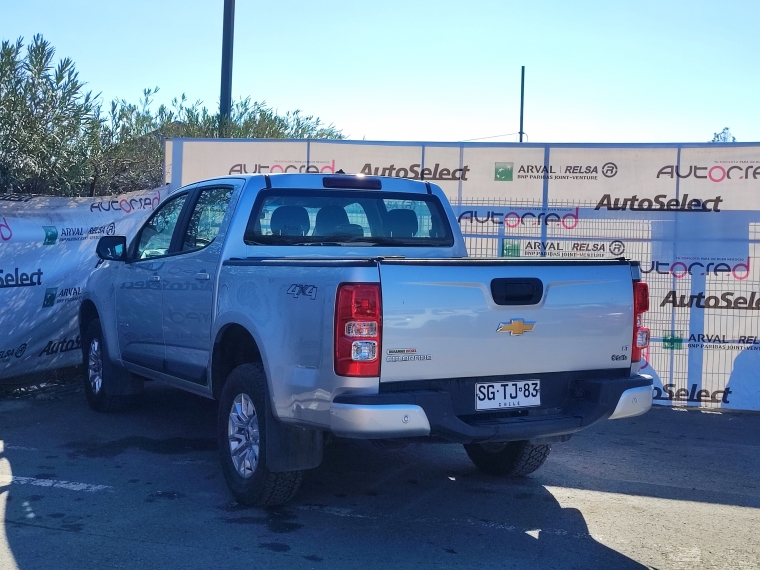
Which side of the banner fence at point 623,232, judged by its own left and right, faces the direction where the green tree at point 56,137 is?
right

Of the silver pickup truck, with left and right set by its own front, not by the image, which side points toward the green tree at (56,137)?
front

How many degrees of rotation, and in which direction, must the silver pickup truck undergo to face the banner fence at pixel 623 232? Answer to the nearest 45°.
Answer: approximately 90° to its right

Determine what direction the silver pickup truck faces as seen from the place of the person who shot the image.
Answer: facing away from the viewer and to the left of the viewer

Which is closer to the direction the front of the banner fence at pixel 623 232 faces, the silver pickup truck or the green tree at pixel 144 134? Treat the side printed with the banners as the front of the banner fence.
the silver pickup truck

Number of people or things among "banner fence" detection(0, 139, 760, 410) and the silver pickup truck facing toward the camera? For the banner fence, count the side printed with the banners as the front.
1

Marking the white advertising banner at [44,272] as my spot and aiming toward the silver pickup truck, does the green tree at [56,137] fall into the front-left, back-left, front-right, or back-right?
back-left

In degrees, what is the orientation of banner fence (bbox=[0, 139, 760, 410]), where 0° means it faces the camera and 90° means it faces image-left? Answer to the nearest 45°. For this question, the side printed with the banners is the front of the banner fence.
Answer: approximately 0°

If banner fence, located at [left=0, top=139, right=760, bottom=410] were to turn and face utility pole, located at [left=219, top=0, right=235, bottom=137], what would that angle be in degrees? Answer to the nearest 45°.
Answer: approximately 135° to its right
